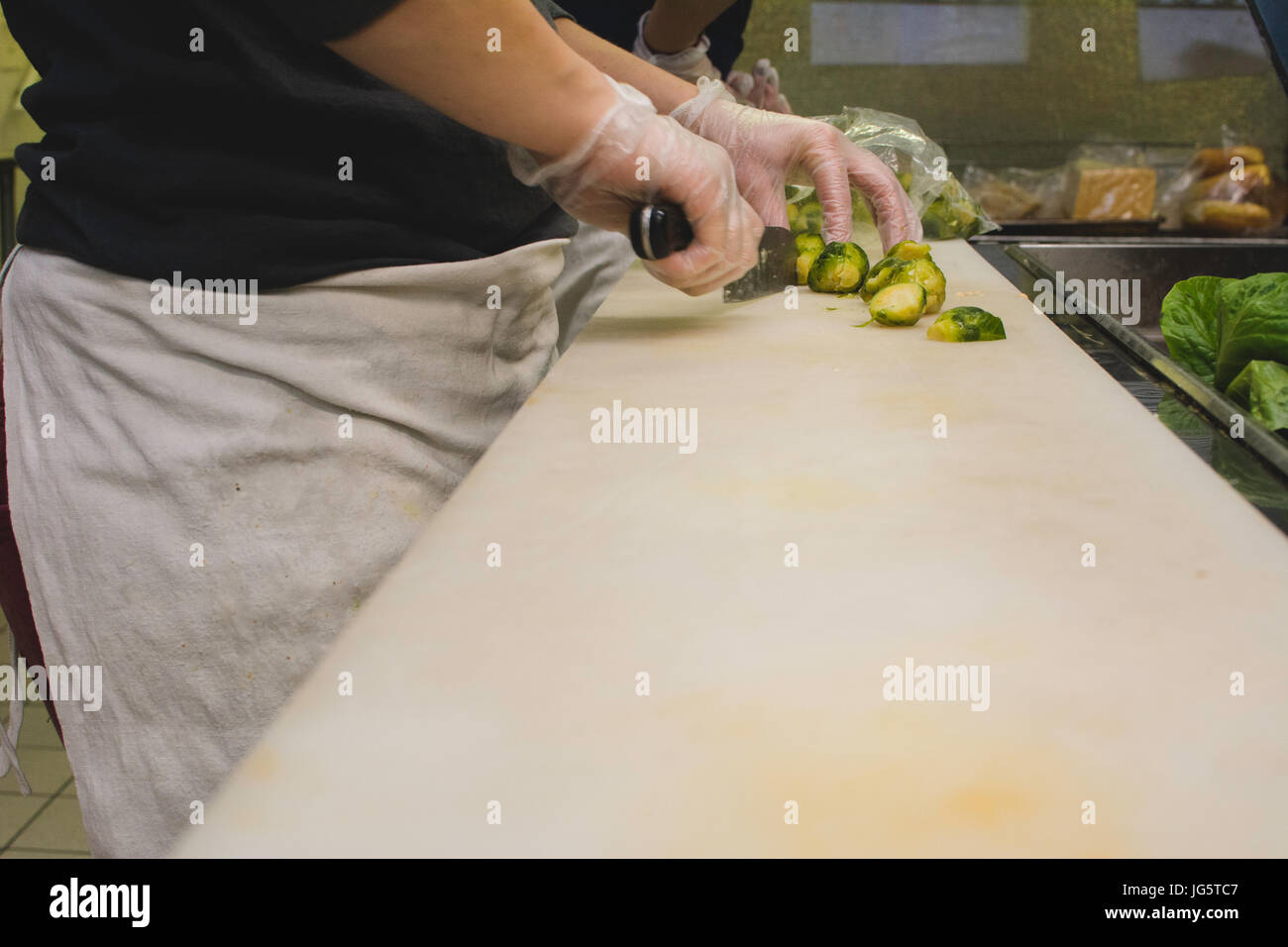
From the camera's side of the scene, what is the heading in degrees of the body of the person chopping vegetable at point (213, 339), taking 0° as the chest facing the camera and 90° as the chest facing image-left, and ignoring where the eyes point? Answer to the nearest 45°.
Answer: approximately 270°

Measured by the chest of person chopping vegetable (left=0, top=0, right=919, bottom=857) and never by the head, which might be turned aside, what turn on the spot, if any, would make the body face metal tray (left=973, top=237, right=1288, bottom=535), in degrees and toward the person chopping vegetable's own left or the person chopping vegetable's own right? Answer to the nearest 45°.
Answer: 0° — they already face it

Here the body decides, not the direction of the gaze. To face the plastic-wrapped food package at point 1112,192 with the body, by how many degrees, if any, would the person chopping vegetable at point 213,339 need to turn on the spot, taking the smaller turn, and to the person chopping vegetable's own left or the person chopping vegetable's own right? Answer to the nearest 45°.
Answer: approximately 45° to the person chopping vegetable's own left

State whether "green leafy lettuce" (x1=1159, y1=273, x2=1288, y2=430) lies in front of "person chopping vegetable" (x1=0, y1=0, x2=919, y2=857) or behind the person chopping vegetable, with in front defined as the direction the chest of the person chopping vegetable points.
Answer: in front

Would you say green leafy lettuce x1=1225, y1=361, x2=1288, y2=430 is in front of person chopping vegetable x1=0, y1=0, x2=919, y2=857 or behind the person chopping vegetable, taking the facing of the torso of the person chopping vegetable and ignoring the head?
in front
